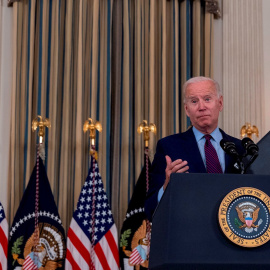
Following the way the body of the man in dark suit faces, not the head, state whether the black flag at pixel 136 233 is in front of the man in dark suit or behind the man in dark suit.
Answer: behind

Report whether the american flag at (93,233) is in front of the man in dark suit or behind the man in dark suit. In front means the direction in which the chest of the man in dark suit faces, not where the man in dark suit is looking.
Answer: behind

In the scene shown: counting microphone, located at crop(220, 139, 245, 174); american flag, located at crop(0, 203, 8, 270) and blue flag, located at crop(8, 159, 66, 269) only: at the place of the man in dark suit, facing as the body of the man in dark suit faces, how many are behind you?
2

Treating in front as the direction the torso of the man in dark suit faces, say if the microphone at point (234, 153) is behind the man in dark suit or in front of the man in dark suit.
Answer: in front

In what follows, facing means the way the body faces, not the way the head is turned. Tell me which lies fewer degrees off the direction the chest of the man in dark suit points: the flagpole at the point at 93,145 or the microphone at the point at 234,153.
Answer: the microphone

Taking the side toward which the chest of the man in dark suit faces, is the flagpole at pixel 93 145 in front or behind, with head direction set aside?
behind

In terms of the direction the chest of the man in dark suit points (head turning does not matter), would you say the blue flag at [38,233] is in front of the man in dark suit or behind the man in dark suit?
behind

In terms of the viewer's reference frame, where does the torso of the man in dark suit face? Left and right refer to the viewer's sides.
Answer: facing the viewer and to the right of the viewer

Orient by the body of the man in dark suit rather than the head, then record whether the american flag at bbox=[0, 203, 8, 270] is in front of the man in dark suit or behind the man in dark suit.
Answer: behind
